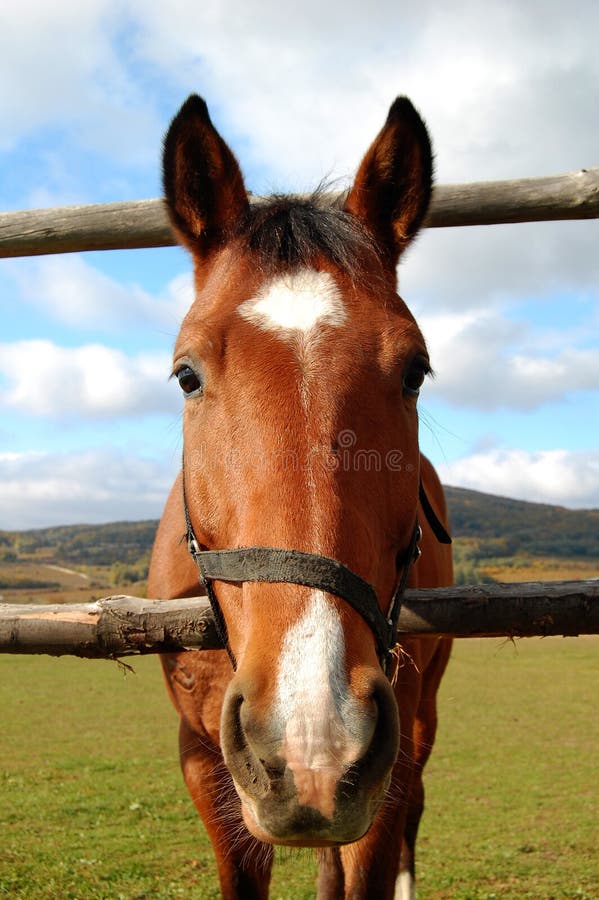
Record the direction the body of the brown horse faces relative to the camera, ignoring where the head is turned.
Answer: toward the camera
